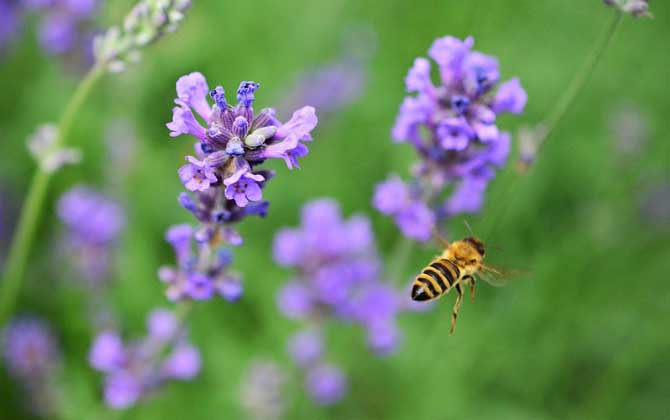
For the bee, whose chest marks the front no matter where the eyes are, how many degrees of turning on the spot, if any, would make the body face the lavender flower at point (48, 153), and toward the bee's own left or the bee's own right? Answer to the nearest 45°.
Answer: approximately 135° to the bee's own left

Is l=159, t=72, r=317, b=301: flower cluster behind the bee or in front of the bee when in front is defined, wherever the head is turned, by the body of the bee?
behind

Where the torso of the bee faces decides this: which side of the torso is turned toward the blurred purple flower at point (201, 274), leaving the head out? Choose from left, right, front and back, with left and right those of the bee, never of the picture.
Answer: back

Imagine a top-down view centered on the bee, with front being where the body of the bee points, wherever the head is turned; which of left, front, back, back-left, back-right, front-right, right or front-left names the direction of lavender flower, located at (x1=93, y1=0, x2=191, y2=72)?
back

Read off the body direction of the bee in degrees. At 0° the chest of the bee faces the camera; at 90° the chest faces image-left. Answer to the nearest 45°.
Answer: approximately 225°
